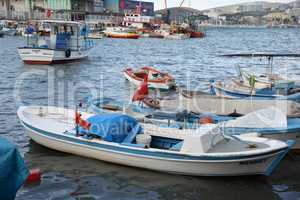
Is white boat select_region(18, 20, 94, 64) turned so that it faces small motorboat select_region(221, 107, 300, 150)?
no

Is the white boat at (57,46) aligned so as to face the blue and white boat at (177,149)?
no

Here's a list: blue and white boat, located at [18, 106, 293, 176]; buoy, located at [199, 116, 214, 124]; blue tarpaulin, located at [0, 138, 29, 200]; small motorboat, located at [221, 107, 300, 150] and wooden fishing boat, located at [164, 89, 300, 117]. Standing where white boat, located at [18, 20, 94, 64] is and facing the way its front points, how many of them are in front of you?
0

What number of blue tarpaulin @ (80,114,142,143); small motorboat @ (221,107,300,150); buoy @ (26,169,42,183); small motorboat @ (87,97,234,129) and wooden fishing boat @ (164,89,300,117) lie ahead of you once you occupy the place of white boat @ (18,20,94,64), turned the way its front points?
0

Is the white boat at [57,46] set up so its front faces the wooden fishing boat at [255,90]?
no

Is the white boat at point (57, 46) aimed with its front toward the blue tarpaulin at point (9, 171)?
no
